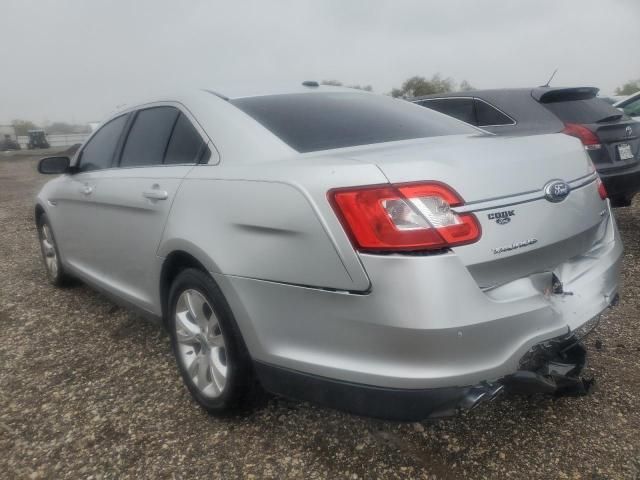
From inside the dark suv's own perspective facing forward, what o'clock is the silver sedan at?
The silver sedan is roughly at 8 o'clock from the dark suv.

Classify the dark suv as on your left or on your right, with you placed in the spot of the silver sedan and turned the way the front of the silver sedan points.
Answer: on your right

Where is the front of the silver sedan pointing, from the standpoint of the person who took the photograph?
facing away from the viewer and to the left of the viewer

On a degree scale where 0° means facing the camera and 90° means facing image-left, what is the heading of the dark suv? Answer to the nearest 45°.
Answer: approximately 135°
